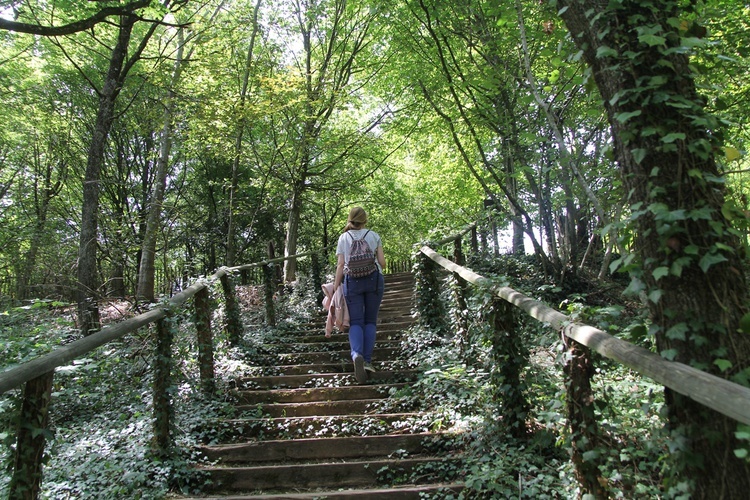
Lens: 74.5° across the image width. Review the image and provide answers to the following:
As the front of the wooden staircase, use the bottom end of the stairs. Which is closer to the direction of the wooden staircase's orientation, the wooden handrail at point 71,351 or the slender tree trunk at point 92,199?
the wooden handrail

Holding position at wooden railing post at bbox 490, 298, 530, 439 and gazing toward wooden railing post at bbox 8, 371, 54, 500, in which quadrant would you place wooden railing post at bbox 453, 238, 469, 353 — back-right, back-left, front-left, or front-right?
back-right

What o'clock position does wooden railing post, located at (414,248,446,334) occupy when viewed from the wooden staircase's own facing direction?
The wooden railing post is roughly at 7 o'clock from the wooden staircase.

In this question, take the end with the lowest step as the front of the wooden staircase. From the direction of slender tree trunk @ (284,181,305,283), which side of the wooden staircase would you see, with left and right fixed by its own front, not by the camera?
back

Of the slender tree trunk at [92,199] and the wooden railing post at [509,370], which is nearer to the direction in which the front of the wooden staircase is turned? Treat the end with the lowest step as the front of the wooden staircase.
the wooden railing post

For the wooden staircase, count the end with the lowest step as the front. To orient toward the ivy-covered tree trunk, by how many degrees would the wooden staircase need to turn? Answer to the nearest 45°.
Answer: approximately 45° to its left

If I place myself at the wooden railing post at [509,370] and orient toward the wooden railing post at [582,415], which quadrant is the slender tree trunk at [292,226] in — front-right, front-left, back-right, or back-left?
back-right

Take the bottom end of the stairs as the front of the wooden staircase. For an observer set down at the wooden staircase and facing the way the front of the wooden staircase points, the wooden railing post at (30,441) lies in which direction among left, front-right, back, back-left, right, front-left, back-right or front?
front-right

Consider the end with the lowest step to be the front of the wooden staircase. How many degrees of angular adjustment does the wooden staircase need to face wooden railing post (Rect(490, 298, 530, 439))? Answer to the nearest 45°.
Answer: approximately 45° to its left

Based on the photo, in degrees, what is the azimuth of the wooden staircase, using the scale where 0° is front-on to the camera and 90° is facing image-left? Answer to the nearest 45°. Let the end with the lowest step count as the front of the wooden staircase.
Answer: approximately 0°

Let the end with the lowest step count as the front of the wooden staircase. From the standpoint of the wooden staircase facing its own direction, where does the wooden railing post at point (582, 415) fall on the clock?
The wooden railing post is roughly at 11 o'clock from the wooden staircase.

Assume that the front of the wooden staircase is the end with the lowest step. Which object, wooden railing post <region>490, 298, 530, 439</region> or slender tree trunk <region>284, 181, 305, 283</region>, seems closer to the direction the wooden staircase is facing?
the wooden railing post
